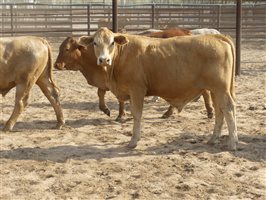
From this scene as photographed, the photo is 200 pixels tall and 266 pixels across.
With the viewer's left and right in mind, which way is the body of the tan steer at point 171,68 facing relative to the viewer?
facing to the left of the viewer

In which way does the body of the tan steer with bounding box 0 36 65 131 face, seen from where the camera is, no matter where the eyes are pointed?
to the viewer's left

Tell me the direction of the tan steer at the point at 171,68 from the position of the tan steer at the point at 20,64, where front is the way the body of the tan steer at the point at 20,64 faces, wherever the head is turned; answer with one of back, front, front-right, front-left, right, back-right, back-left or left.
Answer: back-left

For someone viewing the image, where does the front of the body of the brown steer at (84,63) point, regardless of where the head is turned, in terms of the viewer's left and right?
facing to the left of the viewer

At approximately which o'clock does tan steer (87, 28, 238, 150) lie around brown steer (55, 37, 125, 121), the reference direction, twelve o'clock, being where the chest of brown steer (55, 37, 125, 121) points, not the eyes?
tan steer (87, 28, 238, 150) is roughly at 8 o'clock from brown steer (55, 37, 125, 121).

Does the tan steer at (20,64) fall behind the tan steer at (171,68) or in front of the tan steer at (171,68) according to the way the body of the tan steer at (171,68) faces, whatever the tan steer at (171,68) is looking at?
in front

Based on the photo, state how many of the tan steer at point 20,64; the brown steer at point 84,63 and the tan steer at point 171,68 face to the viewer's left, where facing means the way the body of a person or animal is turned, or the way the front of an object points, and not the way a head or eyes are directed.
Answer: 3

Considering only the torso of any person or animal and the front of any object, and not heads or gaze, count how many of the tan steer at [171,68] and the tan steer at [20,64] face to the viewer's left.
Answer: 2

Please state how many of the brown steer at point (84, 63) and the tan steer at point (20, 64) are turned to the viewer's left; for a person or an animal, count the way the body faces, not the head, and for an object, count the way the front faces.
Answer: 2

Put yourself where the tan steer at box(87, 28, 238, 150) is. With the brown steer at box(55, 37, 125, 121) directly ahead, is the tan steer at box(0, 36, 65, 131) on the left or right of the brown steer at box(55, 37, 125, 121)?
left

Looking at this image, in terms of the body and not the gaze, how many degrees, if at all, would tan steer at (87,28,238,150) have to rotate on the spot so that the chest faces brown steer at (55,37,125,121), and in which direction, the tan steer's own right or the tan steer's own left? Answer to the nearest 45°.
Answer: approximately 45° to the tan steer's own right
